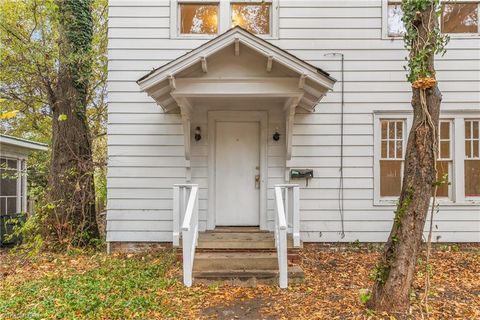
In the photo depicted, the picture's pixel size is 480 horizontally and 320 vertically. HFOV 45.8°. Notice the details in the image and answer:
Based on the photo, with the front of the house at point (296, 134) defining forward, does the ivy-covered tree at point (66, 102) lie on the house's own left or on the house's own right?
on the house's own right

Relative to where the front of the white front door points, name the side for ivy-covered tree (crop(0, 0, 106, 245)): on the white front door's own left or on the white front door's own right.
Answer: on the white front door's own right

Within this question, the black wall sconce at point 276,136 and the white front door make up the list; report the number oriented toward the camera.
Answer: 2

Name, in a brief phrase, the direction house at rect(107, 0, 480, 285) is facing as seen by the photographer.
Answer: facing the viewer

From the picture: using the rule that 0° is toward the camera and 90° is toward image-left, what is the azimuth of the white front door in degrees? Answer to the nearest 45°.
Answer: approximately 0°

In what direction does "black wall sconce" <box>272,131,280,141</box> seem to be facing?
toward the camera

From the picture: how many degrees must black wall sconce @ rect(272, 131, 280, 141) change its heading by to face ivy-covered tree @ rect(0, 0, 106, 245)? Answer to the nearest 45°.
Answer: approximately 90° to its right

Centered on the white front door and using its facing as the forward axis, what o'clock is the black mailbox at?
The black mailbox is roughly at 9 o'clock from the white front door.

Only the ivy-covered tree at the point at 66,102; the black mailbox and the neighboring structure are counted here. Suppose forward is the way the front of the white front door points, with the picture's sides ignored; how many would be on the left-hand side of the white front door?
1
